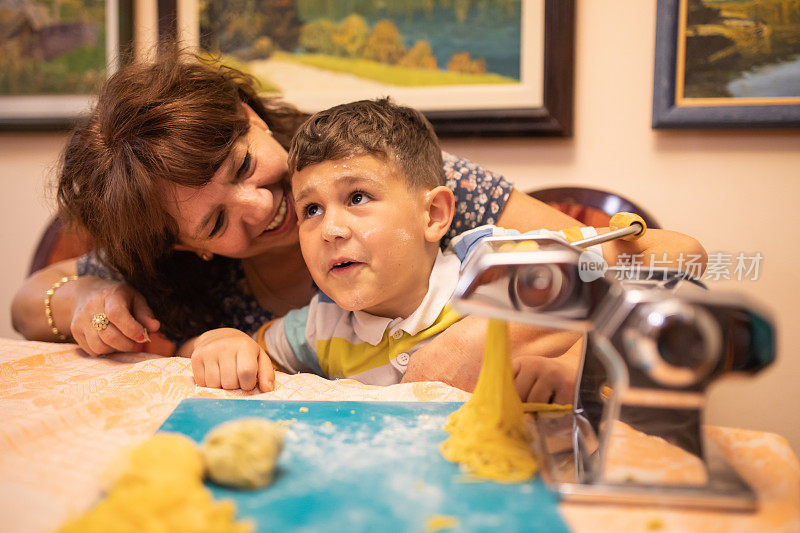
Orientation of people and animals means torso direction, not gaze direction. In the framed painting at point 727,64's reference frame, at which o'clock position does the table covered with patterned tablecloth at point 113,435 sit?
The table covered with patterned tablecloth is roughly at 1 o'clock from the framed painting.

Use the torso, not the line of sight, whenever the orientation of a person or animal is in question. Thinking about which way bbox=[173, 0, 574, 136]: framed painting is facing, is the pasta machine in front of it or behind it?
in front

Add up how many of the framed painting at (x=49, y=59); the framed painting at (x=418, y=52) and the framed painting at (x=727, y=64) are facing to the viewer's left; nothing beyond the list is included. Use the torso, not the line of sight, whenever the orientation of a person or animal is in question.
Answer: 0

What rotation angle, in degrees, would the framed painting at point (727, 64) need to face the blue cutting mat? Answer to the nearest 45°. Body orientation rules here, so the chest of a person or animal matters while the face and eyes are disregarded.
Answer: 0° — it already faces it

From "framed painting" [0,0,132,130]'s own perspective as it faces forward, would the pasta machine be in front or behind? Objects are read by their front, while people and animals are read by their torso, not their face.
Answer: in front

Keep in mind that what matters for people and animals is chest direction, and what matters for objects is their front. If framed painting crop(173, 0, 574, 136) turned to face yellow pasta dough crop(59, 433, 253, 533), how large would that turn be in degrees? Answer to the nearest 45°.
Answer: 0° — it already faces it

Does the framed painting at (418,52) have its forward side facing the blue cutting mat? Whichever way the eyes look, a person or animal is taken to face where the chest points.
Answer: yes

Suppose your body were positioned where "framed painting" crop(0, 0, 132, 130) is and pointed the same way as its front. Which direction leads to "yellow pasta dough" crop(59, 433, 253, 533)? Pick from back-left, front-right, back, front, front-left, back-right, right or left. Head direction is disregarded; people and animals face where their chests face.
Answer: front

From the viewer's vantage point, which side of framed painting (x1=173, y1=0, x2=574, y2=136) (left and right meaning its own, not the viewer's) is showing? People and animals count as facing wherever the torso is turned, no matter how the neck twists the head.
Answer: front

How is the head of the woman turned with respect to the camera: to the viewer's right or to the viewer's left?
to the viewer's right

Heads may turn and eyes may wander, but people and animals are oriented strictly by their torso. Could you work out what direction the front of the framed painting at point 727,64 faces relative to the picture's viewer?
facing the viewer

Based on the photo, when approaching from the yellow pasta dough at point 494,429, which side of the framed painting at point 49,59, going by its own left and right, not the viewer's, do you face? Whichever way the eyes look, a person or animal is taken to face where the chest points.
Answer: front

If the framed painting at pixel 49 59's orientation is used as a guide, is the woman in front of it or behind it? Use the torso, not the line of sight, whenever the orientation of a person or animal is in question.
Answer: in front
